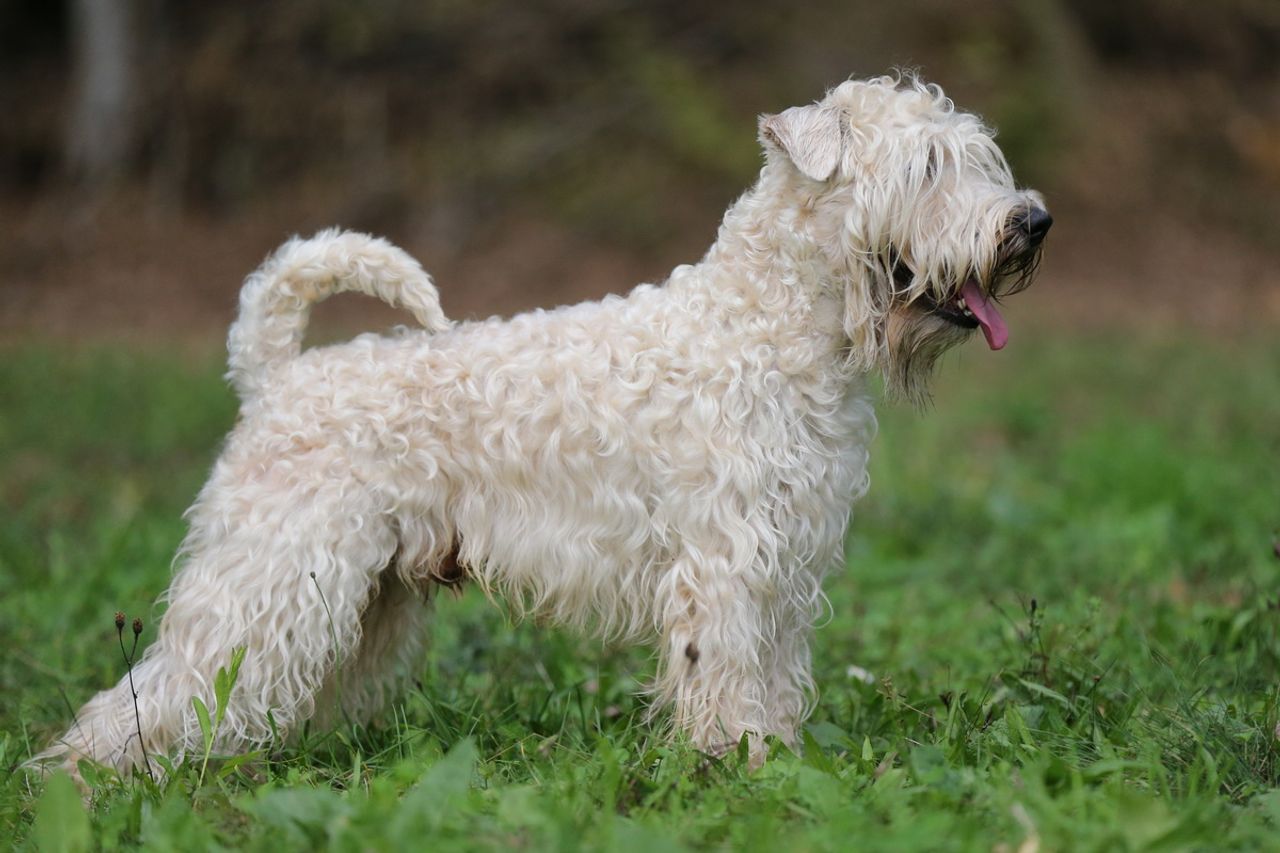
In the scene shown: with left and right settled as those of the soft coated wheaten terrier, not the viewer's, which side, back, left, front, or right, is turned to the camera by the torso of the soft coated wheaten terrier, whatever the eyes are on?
right

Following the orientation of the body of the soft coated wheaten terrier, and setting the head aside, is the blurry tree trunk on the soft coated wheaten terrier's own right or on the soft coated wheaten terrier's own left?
on the soft coated wheaten terrier's own left
